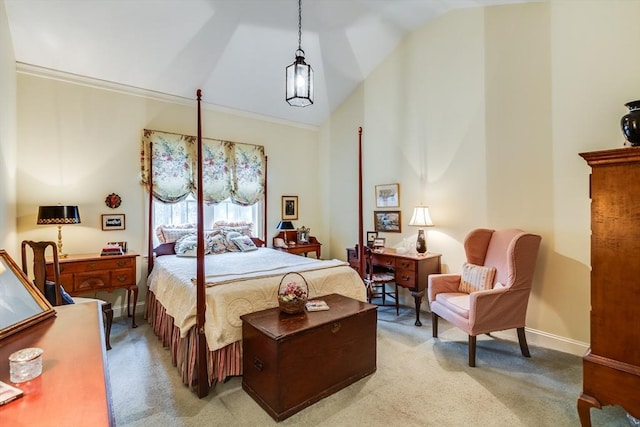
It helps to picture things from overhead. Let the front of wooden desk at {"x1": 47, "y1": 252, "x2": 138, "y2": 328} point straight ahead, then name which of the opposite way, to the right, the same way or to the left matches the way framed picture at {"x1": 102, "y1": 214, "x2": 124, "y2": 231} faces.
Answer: the same way

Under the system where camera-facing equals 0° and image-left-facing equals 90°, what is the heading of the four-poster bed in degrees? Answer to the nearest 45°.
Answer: approximately 315°

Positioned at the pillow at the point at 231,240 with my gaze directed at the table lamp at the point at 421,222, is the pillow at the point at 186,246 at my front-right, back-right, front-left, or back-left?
back-right

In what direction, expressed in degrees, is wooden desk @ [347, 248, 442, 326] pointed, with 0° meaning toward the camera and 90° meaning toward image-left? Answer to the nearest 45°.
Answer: approximately 45°

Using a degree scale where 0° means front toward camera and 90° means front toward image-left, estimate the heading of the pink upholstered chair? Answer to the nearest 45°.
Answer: approximately 45°

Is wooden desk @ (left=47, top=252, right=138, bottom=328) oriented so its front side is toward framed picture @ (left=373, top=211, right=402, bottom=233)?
no

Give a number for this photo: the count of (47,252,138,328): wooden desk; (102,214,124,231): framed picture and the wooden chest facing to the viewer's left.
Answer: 0

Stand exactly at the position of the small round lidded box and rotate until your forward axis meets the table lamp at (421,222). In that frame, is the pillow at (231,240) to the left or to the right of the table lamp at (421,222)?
left

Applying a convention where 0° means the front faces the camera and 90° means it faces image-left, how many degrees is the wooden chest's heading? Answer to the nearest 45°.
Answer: approximately 315°

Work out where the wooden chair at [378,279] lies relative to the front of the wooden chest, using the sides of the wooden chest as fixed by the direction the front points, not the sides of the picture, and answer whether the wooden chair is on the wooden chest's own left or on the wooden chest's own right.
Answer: on the wooden chest's own left

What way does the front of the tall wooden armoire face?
to the viewer's left

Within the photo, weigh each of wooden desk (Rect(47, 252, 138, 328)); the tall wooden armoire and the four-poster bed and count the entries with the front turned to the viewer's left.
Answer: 1

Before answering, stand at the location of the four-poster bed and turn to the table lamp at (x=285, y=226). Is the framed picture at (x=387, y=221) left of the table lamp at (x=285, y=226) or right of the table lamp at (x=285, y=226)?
right

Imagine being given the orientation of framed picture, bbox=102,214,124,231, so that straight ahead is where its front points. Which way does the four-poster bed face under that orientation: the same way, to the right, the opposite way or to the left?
the same way
